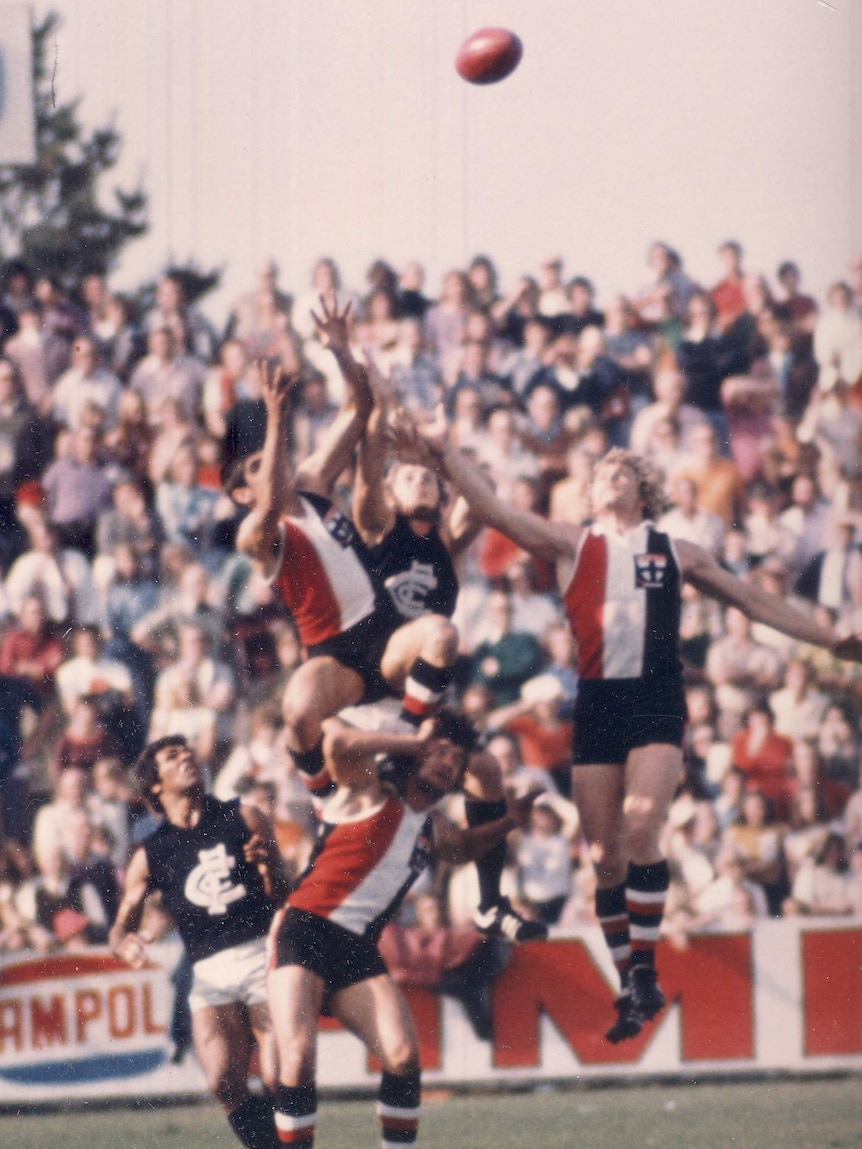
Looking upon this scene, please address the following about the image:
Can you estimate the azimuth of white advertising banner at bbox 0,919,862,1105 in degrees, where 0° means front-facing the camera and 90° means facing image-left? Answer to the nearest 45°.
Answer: approximately 0°

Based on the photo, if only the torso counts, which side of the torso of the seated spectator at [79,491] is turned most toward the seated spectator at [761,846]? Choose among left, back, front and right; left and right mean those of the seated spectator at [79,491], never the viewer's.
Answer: left

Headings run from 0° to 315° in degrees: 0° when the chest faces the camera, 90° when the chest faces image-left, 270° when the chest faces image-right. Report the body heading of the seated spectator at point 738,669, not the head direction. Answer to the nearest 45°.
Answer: approximately 0°

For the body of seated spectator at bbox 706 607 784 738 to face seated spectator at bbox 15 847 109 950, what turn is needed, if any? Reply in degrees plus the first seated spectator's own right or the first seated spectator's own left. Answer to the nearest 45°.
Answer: approximately 90° to the first seated spectator's own right

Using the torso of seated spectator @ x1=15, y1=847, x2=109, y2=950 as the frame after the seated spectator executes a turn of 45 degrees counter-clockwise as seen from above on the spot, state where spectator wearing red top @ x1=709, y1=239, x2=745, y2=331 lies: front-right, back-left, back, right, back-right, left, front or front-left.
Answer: front-left
